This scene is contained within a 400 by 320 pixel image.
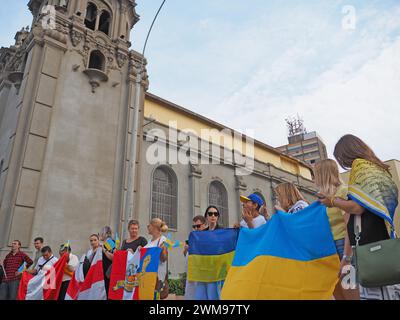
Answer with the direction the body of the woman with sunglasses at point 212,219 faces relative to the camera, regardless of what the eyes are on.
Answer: toward the camera

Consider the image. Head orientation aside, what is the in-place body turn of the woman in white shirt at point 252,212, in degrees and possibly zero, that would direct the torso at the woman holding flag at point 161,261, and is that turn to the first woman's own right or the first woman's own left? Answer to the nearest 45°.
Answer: approximately 45° to the first woman's own right

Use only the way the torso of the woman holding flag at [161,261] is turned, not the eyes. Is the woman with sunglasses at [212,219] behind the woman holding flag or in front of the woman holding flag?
behind

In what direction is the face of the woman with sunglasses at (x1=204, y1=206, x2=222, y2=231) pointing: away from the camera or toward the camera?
toward the camera

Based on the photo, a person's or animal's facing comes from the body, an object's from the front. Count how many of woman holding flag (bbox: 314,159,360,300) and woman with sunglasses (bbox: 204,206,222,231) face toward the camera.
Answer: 1

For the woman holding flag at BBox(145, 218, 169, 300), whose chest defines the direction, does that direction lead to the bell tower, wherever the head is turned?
no

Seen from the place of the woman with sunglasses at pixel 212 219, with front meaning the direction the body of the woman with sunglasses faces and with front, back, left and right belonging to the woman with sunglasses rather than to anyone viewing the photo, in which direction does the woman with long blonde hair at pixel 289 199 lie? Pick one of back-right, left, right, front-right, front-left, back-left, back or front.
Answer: front-left

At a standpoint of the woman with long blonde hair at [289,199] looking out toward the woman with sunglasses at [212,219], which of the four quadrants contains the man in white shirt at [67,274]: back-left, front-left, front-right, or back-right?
front-left

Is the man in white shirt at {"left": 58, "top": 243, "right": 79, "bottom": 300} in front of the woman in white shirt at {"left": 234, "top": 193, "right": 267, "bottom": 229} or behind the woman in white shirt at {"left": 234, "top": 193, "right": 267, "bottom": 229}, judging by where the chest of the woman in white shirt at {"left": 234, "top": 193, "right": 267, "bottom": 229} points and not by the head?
in front
